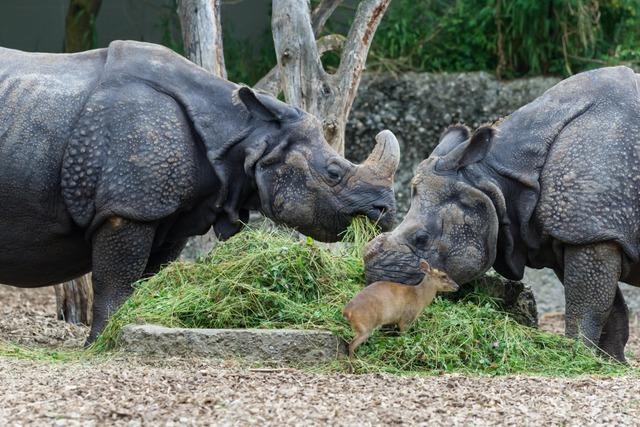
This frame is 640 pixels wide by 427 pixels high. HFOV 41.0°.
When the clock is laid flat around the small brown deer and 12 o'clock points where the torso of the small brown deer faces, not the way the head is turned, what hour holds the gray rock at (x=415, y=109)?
The gray rock is roughly at 9 o'clock from the small brown deer.

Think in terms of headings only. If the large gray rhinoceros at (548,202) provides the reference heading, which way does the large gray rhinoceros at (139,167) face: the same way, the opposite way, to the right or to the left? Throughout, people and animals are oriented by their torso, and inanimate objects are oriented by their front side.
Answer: the opposite way

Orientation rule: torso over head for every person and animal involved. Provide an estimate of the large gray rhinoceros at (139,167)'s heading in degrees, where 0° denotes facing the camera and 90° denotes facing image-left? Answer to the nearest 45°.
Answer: approximately 270°

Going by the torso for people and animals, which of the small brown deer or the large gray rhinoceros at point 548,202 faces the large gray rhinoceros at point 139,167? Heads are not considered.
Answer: the large gray rhinoceros at point 548,202

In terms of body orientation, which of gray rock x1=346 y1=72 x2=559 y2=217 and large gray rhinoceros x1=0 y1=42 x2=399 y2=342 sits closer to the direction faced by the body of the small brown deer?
the gray rock

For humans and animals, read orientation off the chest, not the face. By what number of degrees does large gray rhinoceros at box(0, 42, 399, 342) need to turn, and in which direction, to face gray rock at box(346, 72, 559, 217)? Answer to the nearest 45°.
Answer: approximately 45° to its left

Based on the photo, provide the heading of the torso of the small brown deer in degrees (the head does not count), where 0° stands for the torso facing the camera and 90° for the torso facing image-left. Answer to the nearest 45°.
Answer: approximately 270°

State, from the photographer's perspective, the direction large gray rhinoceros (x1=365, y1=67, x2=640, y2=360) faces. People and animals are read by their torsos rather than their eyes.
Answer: facing to the left of the viewer

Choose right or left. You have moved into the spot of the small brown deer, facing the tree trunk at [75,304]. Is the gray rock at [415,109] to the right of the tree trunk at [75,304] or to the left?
right

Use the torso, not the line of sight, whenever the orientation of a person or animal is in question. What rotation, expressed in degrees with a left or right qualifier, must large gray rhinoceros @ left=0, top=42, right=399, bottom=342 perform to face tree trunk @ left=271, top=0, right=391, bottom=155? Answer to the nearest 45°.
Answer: approximately 45° to its left

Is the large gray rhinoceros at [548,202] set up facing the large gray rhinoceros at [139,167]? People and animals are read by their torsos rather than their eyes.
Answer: yes

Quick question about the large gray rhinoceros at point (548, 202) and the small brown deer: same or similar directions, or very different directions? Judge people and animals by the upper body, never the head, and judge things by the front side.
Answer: very different directions
